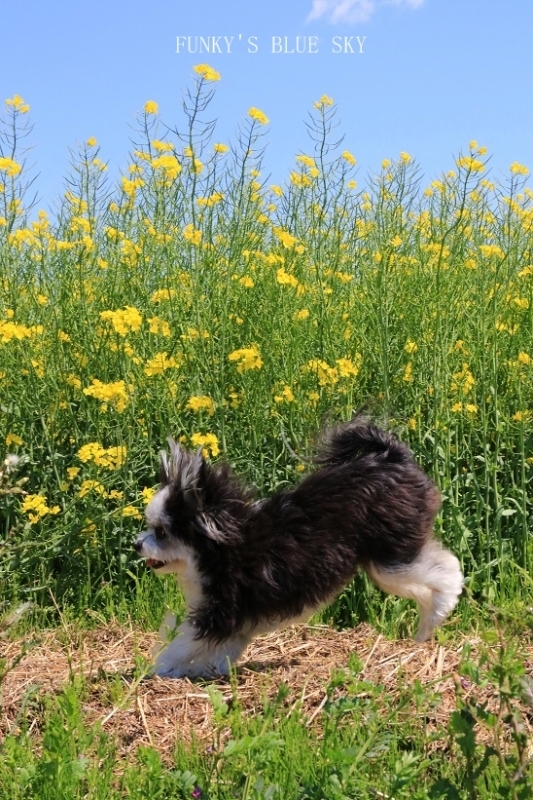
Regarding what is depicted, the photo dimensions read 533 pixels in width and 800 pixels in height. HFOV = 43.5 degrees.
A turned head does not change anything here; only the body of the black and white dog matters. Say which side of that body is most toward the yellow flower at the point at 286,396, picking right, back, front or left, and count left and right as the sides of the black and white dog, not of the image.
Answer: right

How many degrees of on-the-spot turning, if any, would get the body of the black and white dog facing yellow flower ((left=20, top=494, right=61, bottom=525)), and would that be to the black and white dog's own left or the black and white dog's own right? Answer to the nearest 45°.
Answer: approximately 45° to the black and white dog's own right

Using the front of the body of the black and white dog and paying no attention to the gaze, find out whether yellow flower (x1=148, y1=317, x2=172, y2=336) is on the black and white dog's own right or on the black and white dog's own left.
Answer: on the black and white dog's own right

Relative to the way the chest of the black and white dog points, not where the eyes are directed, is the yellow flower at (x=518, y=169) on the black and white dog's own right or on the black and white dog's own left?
on the black and white dog's own right

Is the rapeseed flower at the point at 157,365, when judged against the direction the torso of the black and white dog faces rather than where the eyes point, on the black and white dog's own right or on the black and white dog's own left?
on the black and white dog's own right

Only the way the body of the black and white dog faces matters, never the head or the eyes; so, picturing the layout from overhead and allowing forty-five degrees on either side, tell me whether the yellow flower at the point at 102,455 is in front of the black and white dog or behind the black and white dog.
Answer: in front

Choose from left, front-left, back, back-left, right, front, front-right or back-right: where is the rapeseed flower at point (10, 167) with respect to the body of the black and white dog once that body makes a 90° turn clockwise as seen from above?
front-left

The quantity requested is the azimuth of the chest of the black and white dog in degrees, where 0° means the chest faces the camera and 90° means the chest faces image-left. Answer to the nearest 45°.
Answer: approximately 90°

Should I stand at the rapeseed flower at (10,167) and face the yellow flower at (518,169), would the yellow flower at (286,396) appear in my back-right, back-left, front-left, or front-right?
front-right

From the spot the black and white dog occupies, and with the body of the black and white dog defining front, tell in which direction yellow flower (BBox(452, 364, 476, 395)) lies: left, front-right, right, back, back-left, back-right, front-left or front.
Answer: back-right
